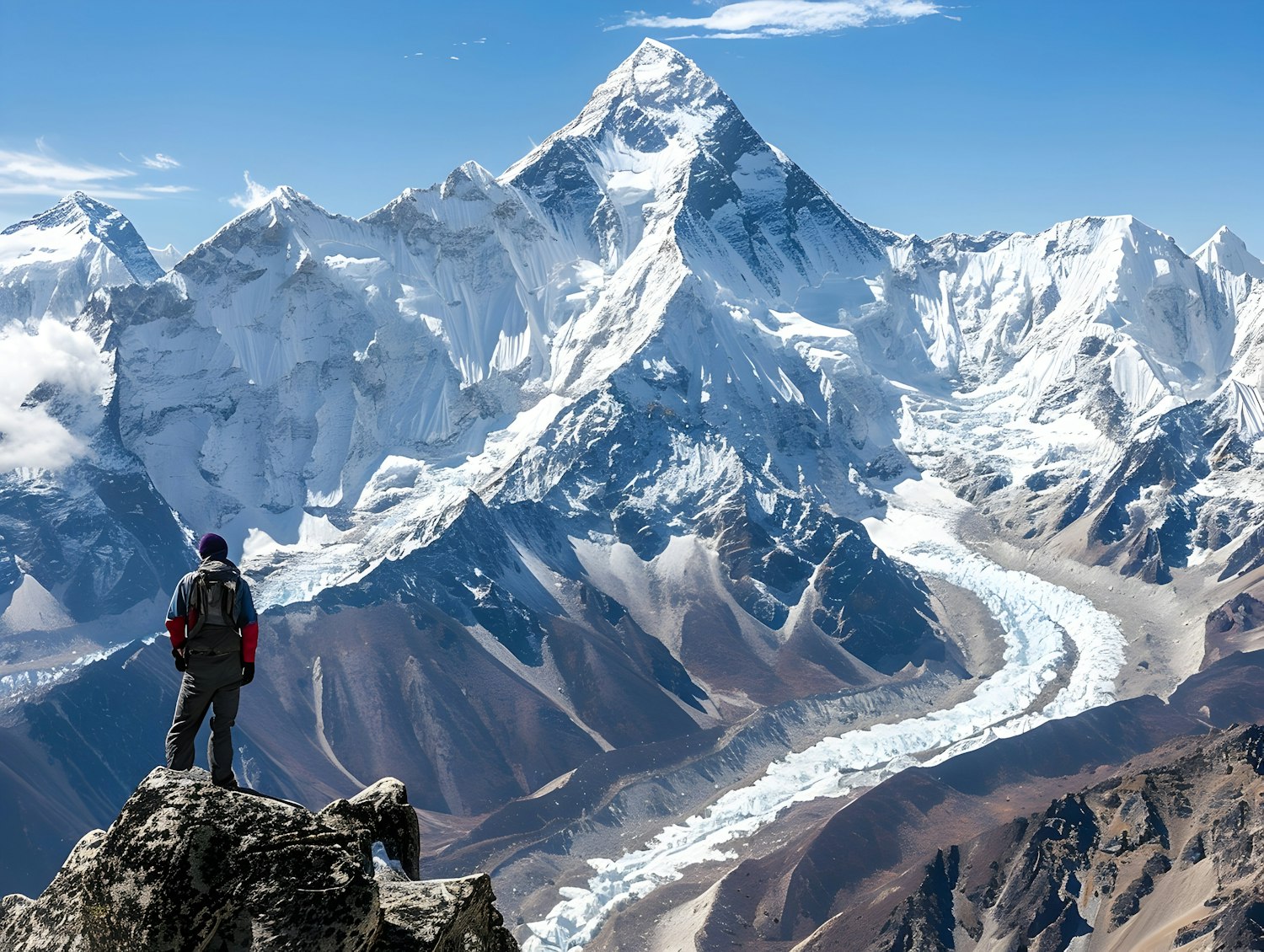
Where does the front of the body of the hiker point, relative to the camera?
away from the camera
